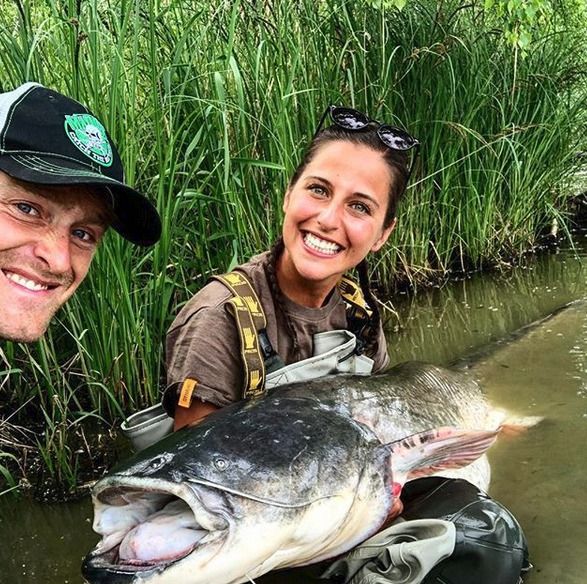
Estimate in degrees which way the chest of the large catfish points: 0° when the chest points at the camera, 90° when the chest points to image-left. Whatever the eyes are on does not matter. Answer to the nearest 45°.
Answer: approximately 45°
